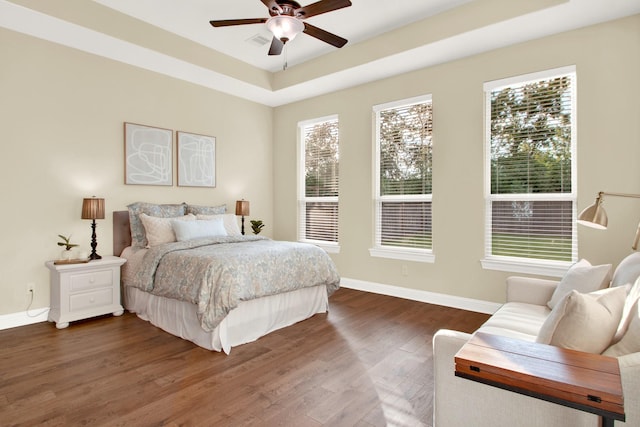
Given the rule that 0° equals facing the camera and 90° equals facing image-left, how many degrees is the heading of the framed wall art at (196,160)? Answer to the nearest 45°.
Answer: approximately 315°

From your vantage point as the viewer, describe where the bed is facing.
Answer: facing the viewer and to the right of the viewer

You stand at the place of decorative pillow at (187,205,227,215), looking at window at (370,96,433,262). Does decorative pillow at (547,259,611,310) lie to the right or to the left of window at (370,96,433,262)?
right

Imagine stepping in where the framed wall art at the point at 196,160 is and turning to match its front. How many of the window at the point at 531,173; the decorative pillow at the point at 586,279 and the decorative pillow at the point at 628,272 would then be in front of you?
3

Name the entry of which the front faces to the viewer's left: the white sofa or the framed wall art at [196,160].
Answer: the white sofa

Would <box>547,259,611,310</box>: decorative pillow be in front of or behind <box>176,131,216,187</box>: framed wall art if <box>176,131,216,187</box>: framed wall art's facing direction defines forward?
in front

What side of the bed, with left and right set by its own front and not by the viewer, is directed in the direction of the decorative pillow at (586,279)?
front

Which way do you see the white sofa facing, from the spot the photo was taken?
facing to the left of the viewer

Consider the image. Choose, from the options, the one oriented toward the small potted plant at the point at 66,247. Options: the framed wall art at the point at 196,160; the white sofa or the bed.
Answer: the white sofa

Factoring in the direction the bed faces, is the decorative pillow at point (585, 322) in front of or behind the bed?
in front

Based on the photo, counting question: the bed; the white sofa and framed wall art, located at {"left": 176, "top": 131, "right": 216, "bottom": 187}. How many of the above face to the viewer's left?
1

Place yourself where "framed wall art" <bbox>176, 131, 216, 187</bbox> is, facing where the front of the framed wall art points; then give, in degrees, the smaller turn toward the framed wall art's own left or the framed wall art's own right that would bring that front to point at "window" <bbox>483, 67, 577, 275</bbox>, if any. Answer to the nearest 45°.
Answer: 0° — it already faces it

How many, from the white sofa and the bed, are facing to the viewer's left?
1
